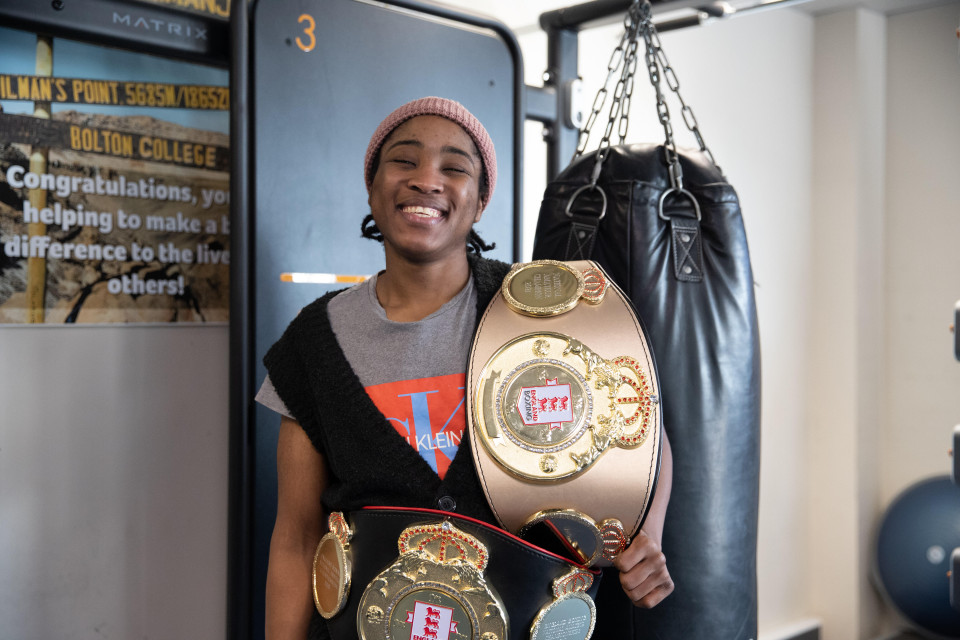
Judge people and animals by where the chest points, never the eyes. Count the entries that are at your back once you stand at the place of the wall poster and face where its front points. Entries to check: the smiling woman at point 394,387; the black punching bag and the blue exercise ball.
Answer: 0

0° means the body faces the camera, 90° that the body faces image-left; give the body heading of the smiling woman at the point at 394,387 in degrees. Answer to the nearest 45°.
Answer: approximately 0°

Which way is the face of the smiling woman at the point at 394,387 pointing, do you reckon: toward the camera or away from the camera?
toward the camera

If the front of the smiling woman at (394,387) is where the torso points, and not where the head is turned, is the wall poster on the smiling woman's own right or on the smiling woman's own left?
on the smiling woman's own right

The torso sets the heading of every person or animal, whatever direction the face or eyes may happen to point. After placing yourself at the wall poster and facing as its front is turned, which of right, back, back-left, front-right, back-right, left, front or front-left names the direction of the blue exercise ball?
front-left

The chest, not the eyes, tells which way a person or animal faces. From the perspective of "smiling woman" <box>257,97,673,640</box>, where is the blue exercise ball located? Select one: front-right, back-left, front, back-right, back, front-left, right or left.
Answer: back-left

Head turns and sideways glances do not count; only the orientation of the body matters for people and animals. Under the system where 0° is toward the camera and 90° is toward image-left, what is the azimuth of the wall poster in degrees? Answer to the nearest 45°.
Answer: approximately 315°

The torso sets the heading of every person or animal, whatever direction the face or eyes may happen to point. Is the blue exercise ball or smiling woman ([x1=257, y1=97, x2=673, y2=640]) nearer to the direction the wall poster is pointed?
the smiling woman

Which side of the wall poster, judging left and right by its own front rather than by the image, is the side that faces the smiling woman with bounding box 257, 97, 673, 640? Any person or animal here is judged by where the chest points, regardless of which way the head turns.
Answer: front
